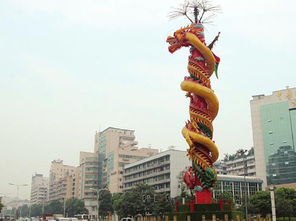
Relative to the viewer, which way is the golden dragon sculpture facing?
to the viewer's left
